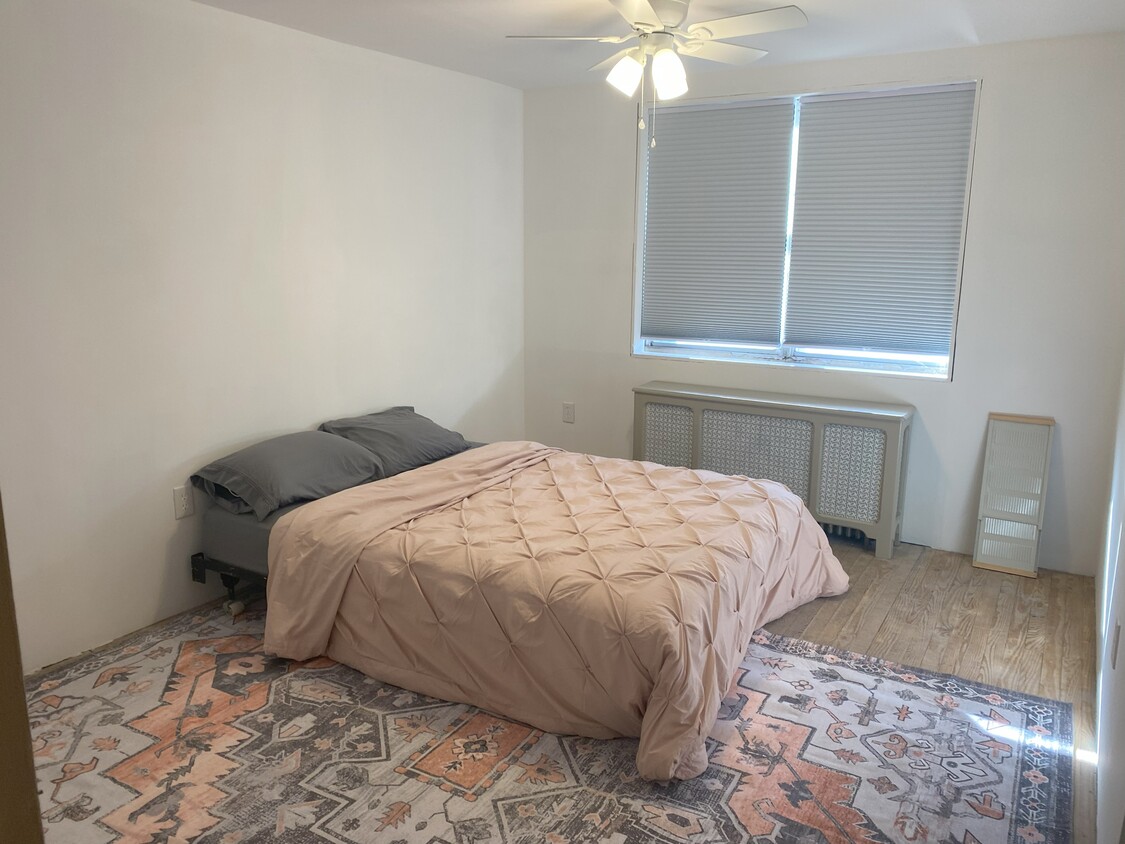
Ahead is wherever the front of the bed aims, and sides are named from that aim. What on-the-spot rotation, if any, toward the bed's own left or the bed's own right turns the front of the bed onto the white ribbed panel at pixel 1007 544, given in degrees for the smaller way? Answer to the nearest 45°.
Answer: approximately 45° to the bed's own left

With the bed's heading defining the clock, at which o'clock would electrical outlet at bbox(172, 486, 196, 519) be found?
The electrical outlet is roughly at 5 o'clock from the bed.

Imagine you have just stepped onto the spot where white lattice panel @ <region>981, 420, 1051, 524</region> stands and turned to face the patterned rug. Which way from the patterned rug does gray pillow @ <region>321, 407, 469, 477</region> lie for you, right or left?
right

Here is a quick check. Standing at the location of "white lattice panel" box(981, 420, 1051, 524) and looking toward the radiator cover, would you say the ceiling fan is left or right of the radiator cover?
left

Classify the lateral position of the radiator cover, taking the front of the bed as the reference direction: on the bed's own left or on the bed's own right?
on the bed's own left

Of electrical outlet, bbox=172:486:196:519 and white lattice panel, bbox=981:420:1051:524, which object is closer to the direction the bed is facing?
the white lattice panel

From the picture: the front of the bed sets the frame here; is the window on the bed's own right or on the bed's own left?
on the bed's own left

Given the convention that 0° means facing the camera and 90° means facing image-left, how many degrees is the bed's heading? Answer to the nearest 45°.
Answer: approximately 315°
